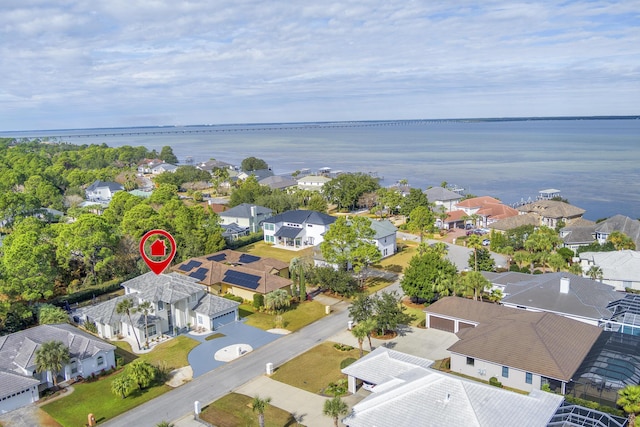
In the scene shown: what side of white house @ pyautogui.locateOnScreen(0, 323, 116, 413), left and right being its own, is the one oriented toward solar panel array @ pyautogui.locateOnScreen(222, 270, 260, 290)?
left

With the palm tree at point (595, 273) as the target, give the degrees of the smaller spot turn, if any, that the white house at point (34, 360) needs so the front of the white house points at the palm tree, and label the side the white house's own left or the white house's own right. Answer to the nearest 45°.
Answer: approximately 45° to the white house's own left

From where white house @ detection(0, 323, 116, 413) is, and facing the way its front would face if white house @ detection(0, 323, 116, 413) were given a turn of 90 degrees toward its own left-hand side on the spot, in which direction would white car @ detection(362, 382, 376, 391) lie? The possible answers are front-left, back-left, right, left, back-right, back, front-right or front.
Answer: right

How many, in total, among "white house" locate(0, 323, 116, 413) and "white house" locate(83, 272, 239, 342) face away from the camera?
0

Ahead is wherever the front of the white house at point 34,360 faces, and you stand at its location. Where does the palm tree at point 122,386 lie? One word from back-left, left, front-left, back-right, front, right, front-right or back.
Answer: front

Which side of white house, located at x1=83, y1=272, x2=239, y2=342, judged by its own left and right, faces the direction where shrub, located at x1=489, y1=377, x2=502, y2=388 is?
front

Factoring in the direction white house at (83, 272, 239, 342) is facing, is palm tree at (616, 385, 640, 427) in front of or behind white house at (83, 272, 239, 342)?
in front

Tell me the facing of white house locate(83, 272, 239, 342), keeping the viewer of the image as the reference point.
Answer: facing the viewer and to the right of the viewer

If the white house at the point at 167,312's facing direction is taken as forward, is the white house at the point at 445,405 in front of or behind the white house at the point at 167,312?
in front
